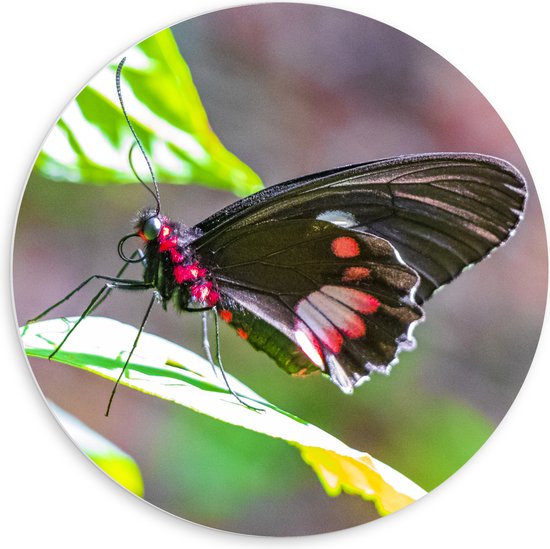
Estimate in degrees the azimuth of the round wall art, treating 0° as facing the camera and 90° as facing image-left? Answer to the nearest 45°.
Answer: approximately 0°

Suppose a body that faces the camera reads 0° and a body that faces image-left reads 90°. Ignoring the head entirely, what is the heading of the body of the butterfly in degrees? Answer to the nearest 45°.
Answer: approximately 90°
